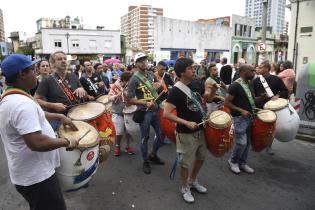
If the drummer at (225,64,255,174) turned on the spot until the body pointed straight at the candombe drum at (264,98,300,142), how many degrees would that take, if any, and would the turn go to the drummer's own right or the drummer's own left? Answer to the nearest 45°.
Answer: approximately 90° to the drummer's own left

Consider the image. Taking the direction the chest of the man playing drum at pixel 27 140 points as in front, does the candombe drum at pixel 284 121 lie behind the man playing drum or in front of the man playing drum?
in front

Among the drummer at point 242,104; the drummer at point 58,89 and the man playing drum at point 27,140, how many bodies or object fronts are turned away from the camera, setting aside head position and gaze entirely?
0

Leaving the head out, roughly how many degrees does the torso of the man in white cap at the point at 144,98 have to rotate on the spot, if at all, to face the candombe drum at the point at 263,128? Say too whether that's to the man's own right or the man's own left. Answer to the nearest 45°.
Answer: approximately 45° to the man's own left

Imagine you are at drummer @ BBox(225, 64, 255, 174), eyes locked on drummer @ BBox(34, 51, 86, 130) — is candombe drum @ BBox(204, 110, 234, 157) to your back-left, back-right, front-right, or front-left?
front-left

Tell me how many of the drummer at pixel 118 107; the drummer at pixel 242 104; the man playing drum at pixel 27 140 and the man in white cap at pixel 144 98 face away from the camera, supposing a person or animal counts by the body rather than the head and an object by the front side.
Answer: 0

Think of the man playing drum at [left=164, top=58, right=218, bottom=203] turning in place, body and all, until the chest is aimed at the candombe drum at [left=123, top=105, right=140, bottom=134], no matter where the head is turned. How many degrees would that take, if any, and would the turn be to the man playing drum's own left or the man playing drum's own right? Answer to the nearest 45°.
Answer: approximately 180°

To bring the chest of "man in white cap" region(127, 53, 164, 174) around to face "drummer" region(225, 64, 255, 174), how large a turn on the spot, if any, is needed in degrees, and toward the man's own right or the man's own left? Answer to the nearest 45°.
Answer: approximately 45° to the man's own left

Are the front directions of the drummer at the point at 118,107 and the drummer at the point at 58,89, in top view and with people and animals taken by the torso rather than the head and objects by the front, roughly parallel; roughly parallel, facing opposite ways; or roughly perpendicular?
roughly parallel

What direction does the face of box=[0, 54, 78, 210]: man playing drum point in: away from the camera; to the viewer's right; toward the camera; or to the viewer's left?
to the viewer's right

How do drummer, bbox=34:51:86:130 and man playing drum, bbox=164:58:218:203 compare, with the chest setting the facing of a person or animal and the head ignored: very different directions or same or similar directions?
same or similar directions

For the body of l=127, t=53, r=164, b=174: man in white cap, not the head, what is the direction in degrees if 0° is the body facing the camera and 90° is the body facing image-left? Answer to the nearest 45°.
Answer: approximately 315°

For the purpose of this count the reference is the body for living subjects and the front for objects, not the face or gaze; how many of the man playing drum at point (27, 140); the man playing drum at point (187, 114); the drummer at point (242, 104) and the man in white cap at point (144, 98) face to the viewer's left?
0

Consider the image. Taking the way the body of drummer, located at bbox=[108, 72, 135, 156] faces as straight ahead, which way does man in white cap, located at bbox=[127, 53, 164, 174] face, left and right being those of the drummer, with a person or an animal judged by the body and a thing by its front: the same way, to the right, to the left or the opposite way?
the same way

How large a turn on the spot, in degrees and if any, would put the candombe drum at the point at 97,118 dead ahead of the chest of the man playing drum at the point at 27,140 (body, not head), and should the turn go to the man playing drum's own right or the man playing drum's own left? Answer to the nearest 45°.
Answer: approximately 45° to the man playing drum's own left

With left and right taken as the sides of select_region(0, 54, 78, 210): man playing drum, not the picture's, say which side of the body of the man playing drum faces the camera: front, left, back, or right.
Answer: right

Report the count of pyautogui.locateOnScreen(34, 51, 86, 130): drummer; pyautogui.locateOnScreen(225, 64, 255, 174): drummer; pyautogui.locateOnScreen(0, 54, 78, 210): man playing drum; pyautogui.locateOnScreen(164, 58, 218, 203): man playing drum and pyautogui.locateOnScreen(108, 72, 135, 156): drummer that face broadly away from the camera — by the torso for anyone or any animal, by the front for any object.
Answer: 0
